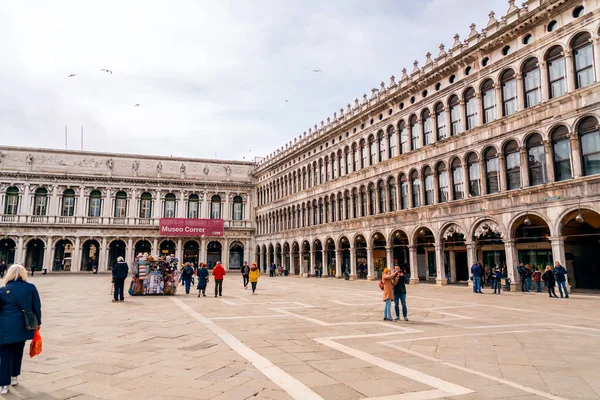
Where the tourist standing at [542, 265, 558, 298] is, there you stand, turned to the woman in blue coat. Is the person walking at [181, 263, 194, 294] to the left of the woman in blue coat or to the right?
right

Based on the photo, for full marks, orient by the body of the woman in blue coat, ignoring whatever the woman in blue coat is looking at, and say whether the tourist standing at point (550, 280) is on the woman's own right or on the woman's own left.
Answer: on the woman's own right

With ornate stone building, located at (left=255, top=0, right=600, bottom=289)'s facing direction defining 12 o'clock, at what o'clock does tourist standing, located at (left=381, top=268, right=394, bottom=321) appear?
The tourist standing is roughly at 11 o'clock from the ornate stone building.

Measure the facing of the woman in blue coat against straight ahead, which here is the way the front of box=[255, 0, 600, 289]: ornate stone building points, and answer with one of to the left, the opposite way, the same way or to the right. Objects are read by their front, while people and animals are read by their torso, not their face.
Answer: to the right

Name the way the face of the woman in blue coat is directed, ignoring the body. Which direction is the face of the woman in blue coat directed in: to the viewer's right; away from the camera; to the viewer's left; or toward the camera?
away from the camera

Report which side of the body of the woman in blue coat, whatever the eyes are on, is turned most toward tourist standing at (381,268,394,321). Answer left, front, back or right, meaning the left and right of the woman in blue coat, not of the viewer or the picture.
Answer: right

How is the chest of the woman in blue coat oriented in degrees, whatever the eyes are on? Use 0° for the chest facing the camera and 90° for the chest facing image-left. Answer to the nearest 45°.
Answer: approximately 180°

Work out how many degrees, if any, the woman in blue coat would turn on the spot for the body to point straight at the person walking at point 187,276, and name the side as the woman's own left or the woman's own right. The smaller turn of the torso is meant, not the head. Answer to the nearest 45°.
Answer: approximately 45° to the woman's own right

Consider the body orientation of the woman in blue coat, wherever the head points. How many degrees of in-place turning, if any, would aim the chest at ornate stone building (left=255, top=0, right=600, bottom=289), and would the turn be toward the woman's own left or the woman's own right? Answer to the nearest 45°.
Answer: approximately 90° to the woman's own right

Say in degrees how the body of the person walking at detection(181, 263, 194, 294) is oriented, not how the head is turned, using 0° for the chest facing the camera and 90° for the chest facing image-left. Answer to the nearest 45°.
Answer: approximately 180°
